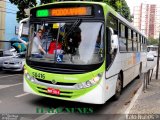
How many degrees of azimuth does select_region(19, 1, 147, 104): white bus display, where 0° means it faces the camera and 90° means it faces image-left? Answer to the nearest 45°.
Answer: approximately 45°

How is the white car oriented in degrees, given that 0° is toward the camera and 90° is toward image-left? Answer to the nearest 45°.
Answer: approximately 45°

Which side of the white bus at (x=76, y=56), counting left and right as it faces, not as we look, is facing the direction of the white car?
right

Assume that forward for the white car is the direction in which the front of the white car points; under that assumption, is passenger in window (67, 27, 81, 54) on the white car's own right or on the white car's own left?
on the white car's own left

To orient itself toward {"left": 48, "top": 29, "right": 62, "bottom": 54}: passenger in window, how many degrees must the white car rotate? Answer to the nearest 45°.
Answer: approximately 45° to its left

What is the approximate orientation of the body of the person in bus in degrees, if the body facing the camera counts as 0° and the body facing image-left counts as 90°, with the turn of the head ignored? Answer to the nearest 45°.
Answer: approximately 315°
